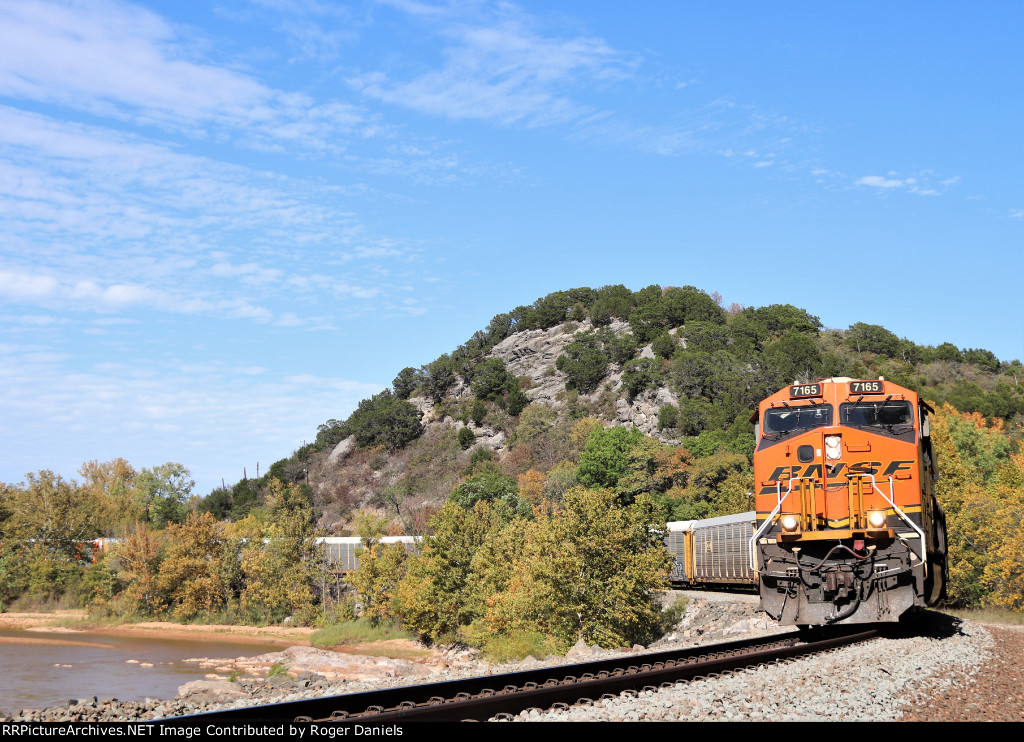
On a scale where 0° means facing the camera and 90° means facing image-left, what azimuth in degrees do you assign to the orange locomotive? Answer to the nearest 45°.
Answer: approximately 0°

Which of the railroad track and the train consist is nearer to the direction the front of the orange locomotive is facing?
the railroad track

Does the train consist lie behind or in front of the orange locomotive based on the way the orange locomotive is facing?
behind
